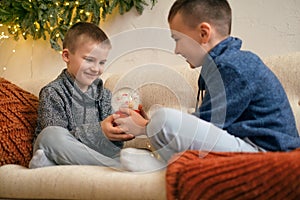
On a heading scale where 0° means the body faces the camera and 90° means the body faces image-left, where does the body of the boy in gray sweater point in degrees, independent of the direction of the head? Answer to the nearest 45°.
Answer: approximately 315°

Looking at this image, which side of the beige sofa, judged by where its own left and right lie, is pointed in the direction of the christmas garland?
back

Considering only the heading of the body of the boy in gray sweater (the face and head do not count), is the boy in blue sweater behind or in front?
in front

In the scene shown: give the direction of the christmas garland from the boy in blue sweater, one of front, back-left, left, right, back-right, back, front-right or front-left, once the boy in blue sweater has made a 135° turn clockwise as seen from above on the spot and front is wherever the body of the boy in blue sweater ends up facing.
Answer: left

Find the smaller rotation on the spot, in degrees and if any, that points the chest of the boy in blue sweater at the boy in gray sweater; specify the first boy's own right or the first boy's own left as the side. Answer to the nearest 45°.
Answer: approximately 45° to the first boy's own right

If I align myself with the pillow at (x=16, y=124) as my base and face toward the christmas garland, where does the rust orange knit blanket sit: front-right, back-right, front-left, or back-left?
back-right

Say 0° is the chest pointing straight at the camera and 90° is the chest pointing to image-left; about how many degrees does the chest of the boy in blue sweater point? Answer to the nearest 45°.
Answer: approximately 90°

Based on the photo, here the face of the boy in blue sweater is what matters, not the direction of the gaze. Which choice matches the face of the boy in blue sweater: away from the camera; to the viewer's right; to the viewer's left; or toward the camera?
to the viewer's left

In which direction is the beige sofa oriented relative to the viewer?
toward the camera

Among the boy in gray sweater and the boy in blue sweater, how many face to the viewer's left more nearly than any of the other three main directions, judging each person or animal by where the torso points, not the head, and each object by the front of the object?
1
